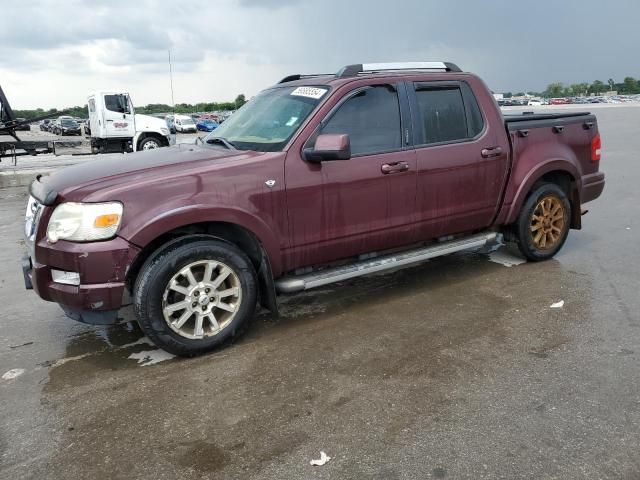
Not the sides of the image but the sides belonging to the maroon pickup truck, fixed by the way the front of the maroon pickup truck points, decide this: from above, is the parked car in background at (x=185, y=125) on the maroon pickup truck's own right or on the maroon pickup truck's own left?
on the maroon pickup truck's own right

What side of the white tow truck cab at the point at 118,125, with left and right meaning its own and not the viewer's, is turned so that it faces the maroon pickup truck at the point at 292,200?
right

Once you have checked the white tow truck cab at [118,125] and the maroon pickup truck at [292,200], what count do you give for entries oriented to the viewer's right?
1

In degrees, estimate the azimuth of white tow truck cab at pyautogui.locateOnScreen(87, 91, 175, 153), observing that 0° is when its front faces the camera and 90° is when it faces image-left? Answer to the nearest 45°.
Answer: approximately 270°

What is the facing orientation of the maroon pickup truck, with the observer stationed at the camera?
facing the viewer and to the left of the viewer
